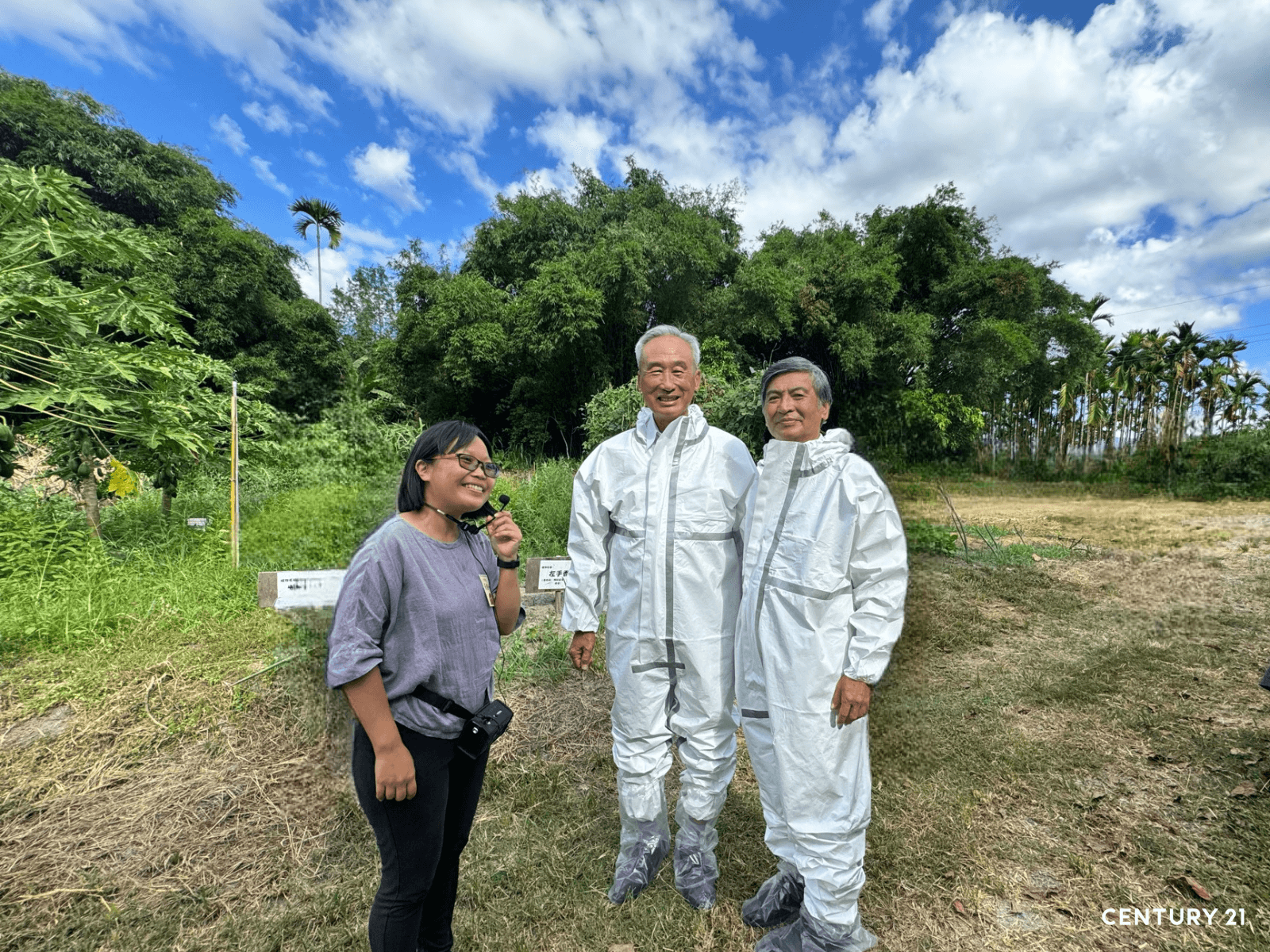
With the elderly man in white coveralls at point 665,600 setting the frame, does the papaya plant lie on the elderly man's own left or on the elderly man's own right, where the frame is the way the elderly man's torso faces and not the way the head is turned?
on the elderly man's own right

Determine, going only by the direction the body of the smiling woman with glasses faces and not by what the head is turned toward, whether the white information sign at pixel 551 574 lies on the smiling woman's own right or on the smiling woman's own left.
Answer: on the smiling woman's own left

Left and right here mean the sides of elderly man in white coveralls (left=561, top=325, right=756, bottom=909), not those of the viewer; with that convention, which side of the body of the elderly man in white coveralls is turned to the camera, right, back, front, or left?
front

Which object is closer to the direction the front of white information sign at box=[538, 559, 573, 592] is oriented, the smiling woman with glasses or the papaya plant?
the smiling woman with glasses

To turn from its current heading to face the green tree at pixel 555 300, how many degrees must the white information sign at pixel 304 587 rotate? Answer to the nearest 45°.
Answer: approximately 135° to its left

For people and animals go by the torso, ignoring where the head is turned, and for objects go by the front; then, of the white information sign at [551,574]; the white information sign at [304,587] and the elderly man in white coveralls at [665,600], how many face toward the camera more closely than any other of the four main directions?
3

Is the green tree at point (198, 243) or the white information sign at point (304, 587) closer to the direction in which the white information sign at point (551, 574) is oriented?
the white information sign

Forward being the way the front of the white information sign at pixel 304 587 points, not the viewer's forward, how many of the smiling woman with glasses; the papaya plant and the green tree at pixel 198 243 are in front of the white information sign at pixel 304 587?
1

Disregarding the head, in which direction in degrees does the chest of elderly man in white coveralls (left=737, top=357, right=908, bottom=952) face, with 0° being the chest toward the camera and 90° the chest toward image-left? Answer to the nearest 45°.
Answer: approximately 45°

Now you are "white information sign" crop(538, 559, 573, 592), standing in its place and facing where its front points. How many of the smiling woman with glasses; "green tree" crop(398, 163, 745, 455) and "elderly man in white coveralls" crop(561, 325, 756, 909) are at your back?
1
